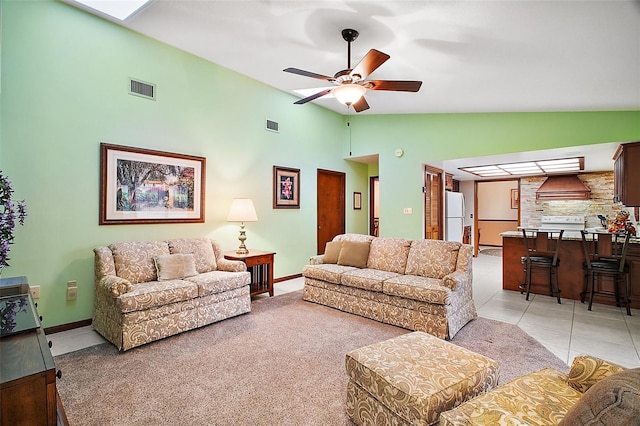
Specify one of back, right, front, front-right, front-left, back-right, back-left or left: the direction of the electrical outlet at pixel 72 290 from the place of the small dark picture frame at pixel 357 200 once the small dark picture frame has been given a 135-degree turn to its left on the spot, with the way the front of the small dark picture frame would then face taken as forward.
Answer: back

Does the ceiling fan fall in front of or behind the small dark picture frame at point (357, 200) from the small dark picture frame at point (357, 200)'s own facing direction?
in front

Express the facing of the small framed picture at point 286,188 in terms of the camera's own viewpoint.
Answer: facing the viewer and to the right of the viewer

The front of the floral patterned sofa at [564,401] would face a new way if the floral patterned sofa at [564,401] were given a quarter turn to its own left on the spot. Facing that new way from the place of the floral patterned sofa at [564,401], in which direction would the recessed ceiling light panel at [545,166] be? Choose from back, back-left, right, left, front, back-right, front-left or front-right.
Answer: back-right

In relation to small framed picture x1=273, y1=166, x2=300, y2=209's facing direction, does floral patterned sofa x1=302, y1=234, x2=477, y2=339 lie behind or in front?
in front

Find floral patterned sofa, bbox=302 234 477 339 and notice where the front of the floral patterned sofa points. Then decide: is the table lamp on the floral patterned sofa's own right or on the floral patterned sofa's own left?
on the floral patterned sofa's own right

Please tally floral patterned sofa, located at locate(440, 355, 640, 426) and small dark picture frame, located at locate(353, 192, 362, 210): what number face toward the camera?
1

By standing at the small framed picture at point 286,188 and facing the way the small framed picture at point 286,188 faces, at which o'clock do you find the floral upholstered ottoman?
The floral upholstered ottoman is roughly at 1 o'clock from the small framed picture.

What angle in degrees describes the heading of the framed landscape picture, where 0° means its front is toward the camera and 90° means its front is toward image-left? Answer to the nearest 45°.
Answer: approximately 315°

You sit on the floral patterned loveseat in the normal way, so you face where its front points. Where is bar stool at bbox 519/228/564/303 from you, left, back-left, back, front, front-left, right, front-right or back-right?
front-left

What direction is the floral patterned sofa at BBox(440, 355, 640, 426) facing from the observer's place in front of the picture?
facing away from the viewer and to the left of the viewer

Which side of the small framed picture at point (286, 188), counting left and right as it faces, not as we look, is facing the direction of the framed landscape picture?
right

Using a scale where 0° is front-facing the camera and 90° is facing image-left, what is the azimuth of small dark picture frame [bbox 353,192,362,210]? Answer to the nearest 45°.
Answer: approximately 0°
